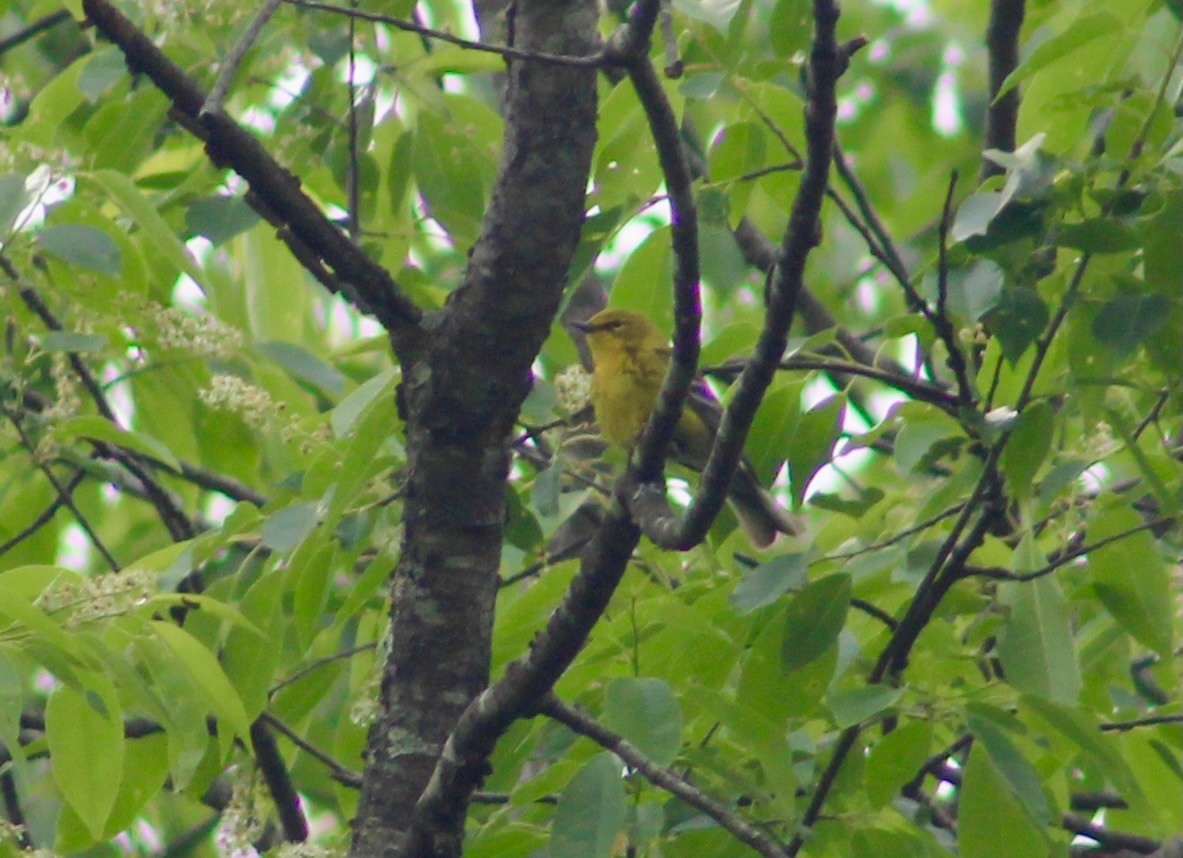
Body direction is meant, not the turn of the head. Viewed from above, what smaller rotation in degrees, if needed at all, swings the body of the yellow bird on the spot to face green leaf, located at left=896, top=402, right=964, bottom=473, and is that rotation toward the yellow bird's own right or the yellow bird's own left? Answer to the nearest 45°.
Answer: approximately 90° to the yellow bird's own left

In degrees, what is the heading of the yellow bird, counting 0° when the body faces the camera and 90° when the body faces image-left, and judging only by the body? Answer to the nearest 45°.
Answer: approximately 90°

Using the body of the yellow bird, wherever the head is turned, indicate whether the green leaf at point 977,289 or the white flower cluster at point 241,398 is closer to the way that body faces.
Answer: the white flower cluster

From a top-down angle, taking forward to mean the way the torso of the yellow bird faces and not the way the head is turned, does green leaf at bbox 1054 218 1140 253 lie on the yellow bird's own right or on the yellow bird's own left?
on the yellow bird's own left

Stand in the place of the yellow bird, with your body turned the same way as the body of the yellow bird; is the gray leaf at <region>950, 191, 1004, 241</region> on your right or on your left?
on your left

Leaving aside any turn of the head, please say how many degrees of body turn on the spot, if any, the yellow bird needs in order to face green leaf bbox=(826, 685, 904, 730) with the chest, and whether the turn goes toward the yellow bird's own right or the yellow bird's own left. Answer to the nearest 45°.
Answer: approximately 90° to the yellow bird's own left
